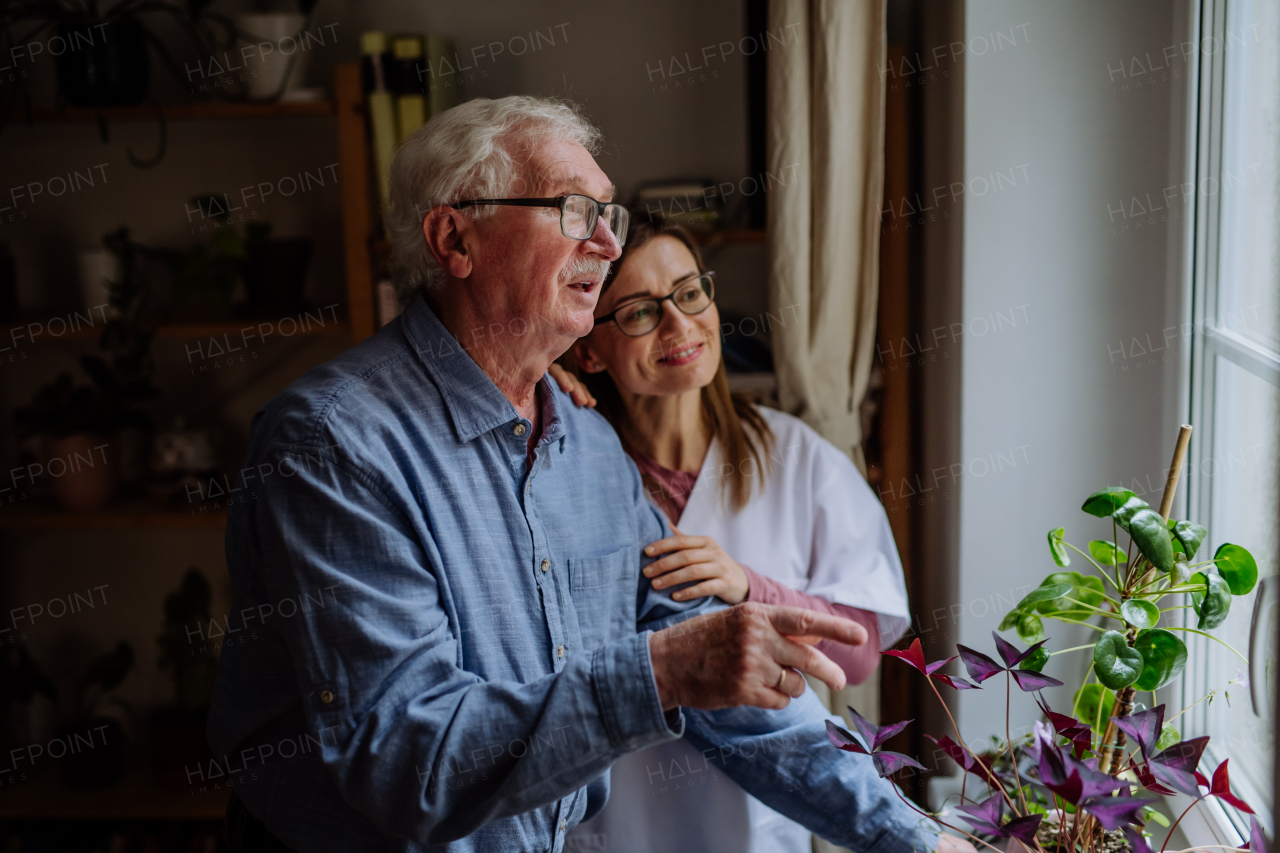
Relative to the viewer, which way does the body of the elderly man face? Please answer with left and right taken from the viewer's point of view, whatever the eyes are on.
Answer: facing the viewer and to the right of the viewer

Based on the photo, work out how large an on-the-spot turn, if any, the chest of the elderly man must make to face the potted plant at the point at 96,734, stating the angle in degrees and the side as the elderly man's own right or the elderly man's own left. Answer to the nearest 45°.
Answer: approximately 180°

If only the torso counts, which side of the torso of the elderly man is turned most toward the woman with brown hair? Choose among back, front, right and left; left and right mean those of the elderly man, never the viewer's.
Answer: left

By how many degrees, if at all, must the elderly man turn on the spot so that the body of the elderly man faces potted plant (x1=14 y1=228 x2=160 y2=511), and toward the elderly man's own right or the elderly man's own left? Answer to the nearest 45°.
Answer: approximately 180°

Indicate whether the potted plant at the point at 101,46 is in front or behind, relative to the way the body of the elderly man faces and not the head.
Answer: behind

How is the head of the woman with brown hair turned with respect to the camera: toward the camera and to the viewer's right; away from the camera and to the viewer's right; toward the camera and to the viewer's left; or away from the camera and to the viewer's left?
toward the camera and to the viewer's right

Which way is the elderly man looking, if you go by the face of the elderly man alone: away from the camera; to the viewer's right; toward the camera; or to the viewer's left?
to the viewer's right
